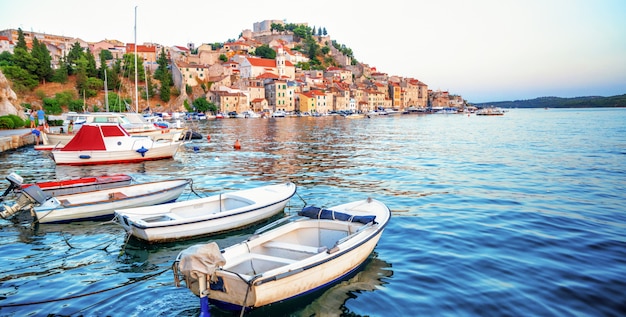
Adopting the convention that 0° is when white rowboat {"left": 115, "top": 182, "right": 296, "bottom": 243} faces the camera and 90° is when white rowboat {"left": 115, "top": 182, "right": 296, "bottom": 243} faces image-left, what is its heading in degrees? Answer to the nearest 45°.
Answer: approximately 225°

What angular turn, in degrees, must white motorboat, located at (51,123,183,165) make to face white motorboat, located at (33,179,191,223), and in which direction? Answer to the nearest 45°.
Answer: approximately 90° to its right

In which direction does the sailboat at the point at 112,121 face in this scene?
to the viewer's right

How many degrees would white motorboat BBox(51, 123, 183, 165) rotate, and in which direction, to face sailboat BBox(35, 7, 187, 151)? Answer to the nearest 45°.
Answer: approximately 90° to its left

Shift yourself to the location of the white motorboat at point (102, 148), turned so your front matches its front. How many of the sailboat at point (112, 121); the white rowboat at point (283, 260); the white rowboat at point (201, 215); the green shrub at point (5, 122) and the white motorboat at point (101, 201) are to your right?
3

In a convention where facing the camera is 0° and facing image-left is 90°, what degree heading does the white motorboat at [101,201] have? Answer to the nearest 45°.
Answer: approximately 225°

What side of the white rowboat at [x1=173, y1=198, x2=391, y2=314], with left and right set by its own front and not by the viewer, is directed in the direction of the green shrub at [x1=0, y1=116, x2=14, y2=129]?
left

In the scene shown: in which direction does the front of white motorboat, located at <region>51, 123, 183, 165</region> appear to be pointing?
to the viewer's right
